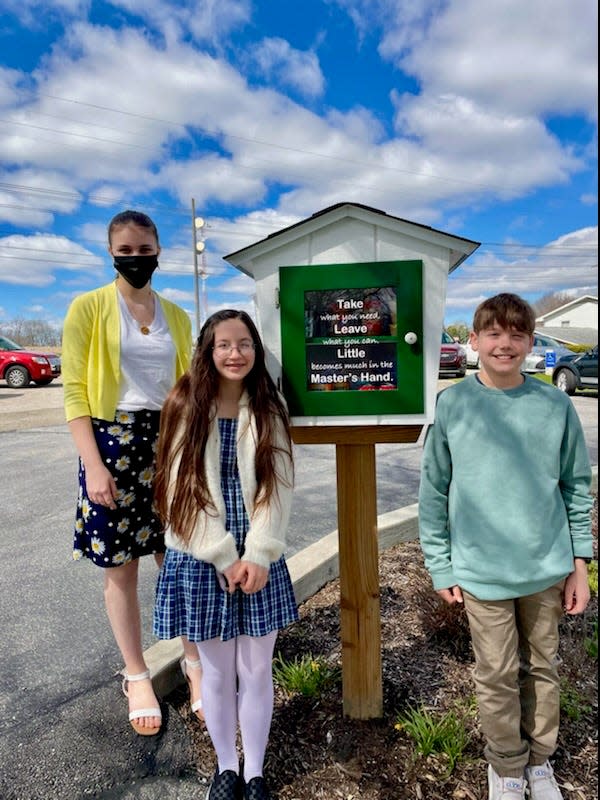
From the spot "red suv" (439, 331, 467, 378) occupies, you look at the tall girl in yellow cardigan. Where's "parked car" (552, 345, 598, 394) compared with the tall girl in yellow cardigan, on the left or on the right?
left

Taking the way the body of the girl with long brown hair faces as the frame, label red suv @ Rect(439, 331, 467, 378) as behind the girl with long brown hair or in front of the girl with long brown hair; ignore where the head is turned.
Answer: behind

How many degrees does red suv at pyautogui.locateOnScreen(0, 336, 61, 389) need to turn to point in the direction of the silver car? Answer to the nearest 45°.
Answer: approximately 45° to its left

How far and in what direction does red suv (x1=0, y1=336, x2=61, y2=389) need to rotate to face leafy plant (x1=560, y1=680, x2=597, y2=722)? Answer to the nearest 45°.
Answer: approximately 45° to its right

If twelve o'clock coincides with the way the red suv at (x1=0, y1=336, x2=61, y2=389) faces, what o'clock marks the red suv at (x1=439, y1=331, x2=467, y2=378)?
the red suv at (x1=439, y1=331, x2=467, y2=378) is roughly at 11 o'clock from the red suv at (x1=0, y1=336, x2=61, y2=389).

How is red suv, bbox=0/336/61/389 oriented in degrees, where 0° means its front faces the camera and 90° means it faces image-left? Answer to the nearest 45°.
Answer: approximately 315°

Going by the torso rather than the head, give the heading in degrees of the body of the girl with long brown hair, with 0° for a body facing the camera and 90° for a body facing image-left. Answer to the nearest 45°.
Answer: approximately 0°
